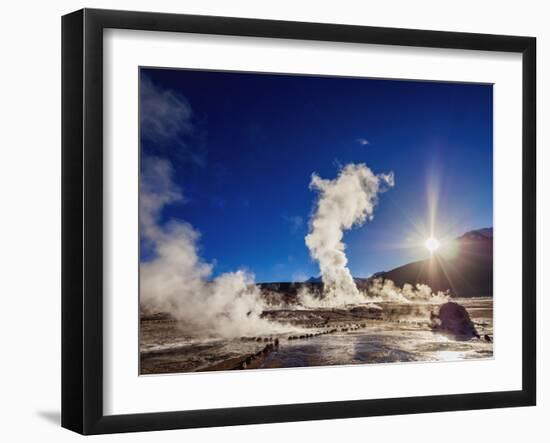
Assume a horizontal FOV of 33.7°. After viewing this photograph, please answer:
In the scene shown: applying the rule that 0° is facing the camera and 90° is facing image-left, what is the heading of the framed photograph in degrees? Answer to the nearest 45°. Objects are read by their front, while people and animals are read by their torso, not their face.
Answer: approximately 315°
